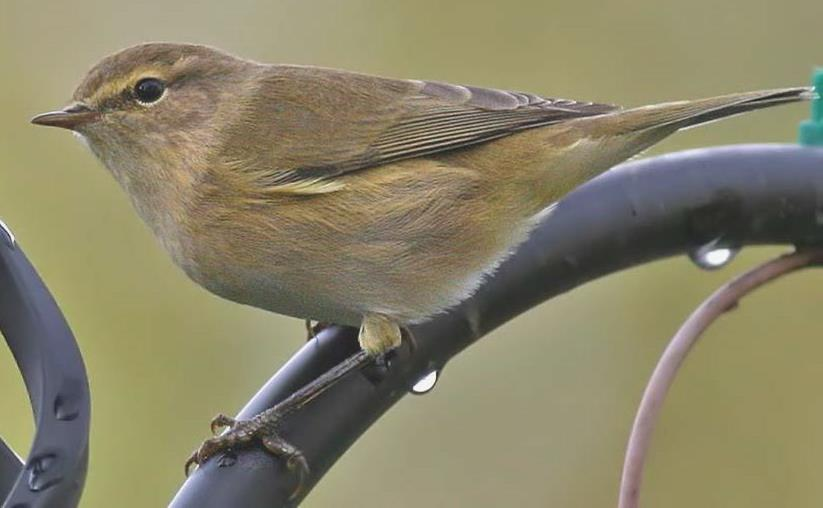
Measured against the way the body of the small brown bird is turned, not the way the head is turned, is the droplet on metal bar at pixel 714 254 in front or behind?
behind

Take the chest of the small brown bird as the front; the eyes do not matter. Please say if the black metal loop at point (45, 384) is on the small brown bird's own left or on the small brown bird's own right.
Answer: on the small brown bird's own left

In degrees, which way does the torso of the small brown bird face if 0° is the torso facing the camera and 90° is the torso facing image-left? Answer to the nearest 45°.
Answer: approximately 90°

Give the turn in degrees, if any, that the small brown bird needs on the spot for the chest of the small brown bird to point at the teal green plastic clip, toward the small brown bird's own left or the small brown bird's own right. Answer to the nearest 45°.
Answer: approximately 180°
